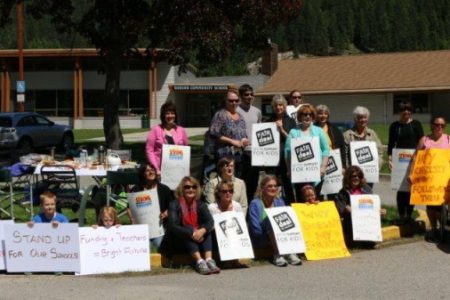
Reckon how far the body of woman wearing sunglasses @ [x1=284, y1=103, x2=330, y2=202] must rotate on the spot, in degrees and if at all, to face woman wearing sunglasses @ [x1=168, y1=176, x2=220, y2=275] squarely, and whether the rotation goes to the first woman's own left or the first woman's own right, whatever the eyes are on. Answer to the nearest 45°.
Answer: approximately 45° to the first woman's own right

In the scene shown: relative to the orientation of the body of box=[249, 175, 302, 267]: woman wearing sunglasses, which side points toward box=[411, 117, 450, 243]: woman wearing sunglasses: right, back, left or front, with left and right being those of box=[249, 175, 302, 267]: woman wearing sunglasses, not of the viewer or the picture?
left

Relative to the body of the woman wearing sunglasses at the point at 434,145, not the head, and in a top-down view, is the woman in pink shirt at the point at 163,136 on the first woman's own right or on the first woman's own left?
on the first woman's own right

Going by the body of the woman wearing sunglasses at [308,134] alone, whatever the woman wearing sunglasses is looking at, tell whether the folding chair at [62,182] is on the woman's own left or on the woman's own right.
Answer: on the woman's own right

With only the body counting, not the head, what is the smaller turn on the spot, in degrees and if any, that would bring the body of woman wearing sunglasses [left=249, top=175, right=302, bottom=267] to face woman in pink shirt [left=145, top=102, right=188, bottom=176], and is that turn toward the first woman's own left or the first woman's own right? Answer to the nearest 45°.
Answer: approximately 180°

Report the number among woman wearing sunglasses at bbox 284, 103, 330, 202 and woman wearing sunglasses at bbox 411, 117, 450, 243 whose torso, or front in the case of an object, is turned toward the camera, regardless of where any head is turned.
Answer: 2

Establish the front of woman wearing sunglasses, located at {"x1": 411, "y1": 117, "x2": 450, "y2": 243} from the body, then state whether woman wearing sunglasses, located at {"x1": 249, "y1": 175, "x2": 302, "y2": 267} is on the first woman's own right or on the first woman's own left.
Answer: on the first woman's own right

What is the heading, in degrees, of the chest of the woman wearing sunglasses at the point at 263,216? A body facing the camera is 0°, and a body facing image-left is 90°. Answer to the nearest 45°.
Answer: approximately 315°

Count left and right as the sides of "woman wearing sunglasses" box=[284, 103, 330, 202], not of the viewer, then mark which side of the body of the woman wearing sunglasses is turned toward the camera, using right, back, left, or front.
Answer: front
